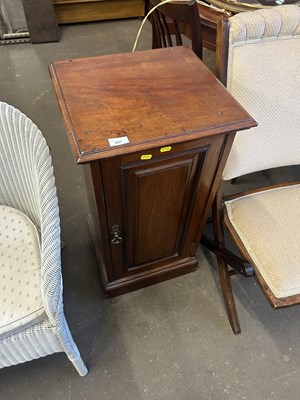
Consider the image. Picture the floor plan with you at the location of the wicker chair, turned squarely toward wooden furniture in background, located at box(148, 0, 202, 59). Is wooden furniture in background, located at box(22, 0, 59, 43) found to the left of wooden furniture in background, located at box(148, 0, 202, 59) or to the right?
left

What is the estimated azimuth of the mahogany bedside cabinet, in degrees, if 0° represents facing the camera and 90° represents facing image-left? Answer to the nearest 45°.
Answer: approximately 0°

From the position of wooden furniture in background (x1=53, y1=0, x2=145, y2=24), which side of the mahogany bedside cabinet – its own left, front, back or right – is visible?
back

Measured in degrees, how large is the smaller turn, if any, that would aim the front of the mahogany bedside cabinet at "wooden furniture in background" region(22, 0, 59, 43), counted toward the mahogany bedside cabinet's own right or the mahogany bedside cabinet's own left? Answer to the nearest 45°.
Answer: approximately 180°
